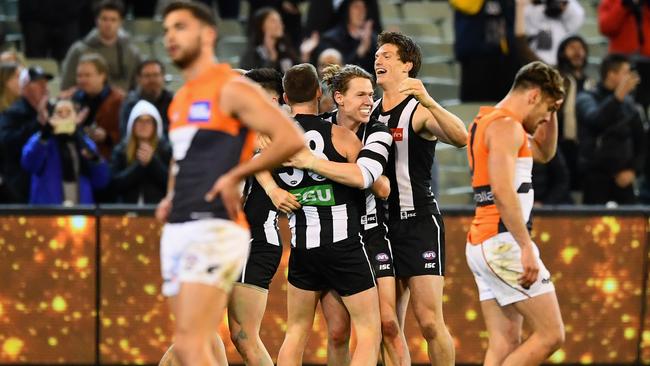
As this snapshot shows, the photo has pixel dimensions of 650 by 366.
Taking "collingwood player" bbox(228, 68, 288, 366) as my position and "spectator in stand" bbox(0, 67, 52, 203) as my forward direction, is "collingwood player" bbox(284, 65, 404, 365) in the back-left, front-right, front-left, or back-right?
back-right

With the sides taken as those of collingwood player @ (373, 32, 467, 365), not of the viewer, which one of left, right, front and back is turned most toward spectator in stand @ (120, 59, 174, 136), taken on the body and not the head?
right

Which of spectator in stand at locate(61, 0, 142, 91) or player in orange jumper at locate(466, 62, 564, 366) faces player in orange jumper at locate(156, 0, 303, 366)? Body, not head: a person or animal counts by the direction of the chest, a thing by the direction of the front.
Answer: the spectator in stand

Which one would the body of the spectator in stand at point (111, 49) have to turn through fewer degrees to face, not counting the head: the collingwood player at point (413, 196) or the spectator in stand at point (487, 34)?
the collingwood player

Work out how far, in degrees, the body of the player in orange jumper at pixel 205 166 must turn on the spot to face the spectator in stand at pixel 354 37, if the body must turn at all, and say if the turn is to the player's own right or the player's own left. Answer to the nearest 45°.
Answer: approximately 135° to the player's own right

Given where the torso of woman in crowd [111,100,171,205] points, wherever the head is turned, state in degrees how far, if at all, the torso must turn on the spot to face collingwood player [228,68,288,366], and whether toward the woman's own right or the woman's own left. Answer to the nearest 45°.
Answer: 0° — they already face them

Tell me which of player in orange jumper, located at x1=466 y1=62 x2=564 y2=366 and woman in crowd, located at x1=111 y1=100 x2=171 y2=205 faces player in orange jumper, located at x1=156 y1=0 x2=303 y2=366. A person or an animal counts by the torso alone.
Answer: the woman in crowd

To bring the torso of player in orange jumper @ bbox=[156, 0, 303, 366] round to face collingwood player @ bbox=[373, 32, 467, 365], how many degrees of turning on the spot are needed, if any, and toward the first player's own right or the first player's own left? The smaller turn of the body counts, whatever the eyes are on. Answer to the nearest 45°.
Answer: approximately 180°
